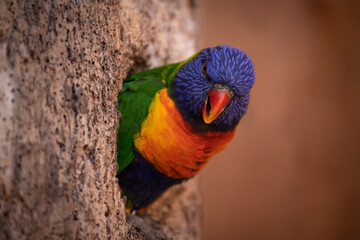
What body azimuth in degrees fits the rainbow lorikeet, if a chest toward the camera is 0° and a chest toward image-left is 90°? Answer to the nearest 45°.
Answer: approximately 315°
